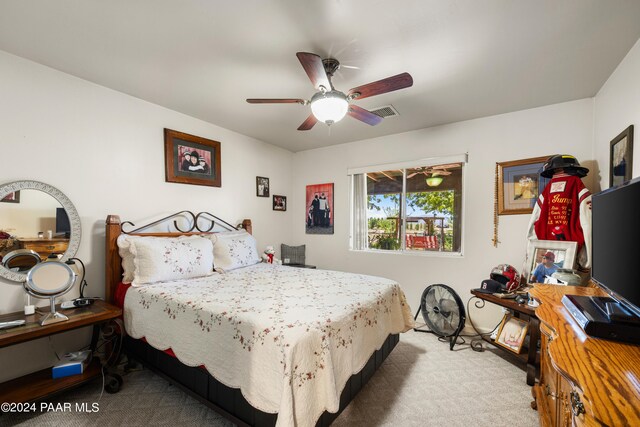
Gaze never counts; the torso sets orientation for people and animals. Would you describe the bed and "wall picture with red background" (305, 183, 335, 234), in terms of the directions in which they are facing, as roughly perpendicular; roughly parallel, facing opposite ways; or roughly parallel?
roughly perpendicular

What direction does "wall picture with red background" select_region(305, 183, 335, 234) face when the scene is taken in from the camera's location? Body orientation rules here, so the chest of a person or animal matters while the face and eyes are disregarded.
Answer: facing the viewer and to the left of the viewer

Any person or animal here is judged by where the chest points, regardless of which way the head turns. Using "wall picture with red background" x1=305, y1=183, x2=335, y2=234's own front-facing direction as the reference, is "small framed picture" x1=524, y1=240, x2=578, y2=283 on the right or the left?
on its left

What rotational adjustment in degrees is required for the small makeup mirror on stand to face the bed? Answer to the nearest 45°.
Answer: approximately 45° to its left

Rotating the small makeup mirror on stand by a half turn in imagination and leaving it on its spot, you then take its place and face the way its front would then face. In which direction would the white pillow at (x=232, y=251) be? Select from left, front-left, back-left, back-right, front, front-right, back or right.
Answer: right

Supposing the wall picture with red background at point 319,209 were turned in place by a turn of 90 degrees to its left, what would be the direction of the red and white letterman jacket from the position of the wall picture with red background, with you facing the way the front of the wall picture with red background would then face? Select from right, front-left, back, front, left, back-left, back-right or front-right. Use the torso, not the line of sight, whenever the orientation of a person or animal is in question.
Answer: front

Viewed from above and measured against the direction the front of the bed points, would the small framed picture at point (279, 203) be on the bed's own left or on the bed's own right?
on the bed's own left

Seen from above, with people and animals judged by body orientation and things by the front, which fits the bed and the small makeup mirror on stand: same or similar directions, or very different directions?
same or similar directions

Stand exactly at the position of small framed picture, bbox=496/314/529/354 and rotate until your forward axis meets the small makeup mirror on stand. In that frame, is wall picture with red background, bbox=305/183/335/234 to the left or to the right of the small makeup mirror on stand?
right

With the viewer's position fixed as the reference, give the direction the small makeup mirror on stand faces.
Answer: facing the viewer

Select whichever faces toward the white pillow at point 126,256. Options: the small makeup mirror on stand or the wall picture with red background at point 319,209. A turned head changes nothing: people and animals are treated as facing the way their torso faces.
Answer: the wall picture with red background

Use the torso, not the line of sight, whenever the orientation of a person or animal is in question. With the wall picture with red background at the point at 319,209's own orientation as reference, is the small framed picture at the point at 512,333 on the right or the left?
on its left

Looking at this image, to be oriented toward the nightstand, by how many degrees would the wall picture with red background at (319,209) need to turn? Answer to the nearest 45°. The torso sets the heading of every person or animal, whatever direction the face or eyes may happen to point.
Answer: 0° — it already faces it

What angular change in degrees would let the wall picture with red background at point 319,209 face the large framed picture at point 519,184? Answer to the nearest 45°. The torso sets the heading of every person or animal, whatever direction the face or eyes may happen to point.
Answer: approximately 90° to its left
